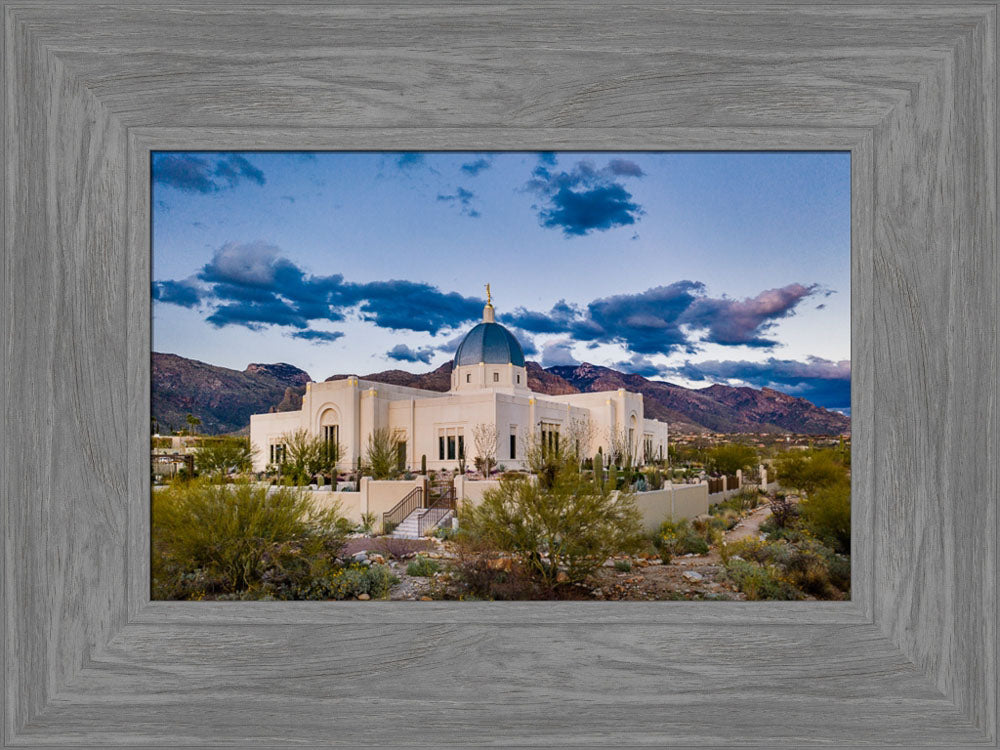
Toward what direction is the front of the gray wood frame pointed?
toward the camera
